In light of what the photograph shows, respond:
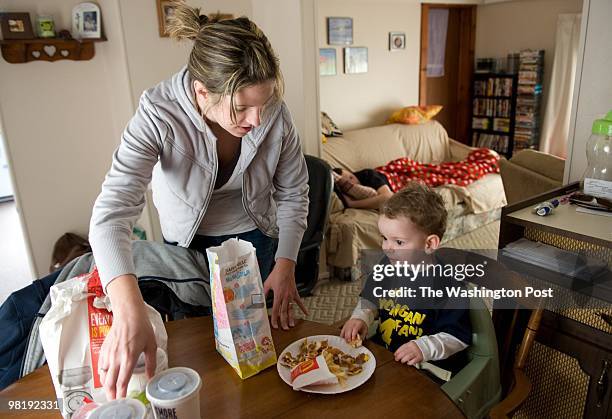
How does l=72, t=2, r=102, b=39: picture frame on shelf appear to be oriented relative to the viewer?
toward the camera

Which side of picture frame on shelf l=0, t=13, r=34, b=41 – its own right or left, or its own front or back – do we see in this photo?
front

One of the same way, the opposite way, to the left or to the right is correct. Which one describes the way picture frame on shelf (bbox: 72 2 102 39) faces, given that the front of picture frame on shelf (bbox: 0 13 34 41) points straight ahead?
the same way

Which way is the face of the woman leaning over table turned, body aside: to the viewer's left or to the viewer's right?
to the viewer's right

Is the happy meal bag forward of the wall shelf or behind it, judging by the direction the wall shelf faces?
forward

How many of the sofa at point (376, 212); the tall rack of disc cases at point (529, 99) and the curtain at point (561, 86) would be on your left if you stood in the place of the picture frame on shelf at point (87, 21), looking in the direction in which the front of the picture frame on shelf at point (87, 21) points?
3

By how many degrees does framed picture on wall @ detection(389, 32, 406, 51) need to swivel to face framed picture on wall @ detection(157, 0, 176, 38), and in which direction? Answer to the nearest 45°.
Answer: approximately 45° to its right

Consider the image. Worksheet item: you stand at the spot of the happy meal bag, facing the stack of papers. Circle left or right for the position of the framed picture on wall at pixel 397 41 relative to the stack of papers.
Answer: left

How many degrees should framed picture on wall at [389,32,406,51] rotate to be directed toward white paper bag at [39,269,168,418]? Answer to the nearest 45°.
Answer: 0° — it already faces it

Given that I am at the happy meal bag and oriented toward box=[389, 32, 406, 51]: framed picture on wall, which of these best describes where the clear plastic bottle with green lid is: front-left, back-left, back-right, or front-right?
front-right

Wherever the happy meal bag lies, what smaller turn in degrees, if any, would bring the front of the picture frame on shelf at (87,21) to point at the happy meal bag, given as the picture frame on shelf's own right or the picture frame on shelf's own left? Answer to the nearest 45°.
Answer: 0° — it already faces it

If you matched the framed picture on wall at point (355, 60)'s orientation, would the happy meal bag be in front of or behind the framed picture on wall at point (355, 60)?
in front

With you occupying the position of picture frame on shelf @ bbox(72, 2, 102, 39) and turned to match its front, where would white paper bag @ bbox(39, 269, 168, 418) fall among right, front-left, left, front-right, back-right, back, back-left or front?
front

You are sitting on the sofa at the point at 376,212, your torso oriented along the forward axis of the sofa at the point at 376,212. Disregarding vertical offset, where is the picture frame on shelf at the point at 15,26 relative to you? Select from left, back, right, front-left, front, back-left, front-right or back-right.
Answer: right

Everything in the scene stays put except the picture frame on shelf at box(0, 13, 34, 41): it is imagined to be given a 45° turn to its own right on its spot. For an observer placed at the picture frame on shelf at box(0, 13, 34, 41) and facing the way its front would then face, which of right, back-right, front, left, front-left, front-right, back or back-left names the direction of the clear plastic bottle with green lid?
left

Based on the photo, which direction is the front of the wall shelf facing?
toward the camera

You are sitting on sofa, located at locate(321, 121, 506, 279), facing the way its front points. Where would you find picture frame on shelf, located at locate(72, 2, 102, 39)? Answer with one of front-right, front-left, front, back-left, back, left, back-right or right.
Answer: right

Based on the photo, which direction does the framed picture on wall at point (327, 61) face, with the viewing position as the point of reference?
facing the viewer
